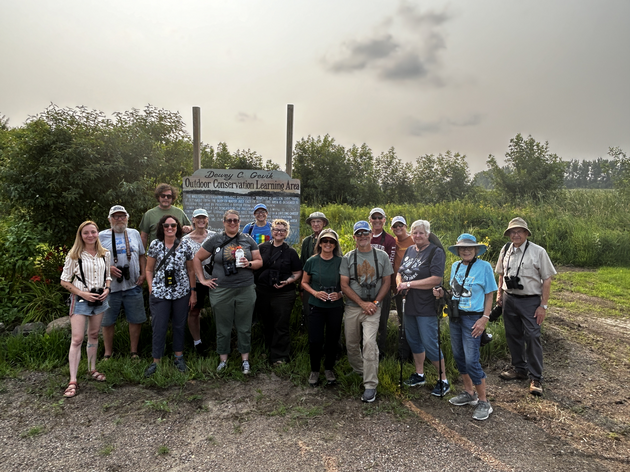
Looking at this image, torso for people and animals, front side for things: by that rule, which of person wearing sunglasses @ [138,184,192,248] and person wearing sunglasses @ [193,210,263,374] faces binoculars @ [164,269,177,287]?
person wearing sunglasses @ [138,184,192,248]

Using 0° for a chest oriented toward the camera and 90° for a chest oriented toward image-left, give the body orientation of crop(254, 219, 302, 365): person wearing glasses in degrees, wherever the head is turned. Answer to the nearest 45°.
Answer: approximately 0°

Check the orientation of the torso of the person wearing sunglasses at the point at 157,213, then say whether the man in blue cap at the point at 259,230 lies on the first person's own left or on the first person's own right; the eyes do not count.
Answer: on the first person's own left

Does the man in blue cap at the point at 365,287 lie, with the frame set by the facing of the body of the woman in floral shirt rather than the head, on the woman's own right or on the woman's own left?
on the woman's own left

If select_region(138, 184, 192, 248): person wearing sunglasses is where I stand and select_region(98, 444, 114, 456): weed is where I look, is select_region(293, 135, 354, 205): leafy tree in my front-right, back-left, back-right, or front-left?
back-left

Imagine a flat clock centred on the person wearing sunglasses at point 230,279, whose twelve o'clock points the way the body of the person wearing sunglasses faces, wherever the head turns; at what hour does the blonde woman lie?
The blonde woman is roughly at 3 o'clock from the person wearing sunglasses.

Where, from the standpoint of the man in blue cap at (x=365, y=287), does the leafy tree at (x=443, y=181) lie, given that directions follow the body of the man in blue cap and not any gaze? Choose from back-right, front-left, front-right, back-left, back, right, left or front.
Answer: back

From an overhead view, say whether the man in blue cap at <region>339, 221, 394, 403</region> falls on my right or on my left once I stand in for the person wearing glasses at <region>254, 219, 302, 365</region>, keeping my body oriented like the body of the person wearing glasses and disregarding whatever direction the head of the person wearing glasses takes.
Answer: on my left

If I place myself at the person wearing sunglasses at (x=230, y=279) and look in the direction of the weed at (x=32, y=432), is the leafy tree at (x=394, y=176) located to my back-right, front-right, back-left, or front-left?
back-right

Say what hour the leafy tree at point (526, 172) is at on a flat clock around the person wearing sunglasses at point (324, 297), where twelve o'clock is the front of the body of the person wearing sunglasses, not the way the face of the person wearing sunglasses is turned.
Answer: The leafy tree is roughly at 7 o'clock from the person wearing sunglasses.

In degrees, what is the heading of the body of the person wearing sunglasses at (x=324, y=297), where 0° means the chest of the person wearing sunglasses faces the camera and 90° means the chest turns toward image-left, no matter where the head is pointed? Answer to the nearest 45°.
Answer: approximately 0°
